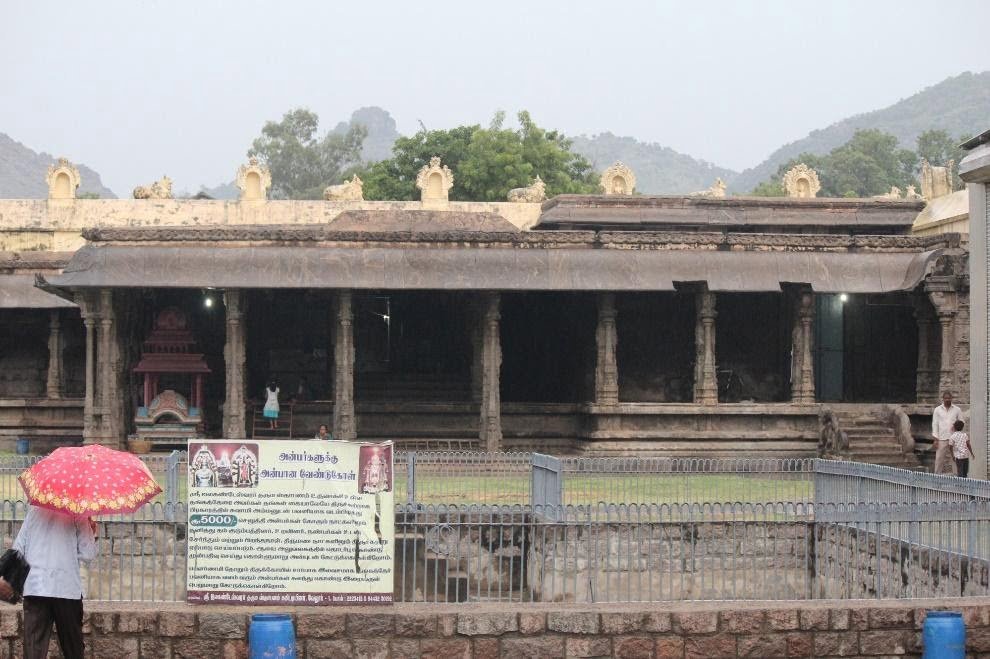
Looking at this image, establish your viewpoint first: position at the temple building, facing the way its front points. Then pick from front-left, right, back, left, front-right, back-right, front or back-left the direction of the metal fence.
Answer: front

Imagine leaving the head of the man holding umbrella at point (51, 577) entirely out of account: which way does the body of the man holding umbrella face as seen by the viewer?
away from the camera

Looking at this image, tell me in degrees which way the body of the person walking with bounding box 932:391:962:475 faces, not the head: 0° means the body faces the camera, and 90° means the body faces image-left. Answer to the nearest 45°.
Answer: approximately 0°

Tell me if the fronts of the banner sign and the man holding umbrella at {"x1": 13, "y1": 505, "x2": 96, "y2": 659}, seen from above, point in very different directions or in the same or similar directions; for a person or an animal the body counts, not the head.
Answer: very different directions

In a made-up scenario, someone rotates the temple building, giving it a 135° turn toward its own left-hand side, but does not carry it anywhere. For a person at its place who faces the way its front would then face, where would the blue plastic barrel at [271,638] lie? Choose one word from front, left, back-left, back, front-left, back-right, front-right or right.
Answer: back-right

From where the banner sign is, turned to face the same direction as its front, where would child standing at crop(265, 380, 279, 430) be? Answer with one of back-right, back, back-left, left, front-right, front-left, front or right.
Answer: back

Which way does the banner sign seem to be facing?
toward the camera

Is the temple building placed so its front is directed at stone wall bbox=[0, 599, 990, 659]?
yes

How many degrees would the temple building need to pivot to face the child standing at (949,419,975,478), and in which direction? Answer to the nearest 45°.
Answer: approximately 45° to its left

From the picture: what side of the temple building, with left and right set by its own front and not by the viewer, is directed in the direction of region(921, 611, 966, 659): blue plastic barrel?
front

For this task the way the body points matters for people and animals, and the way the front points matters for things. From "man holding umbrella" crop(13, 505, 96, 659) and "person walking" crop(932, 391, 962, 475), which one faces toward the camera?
the person walking

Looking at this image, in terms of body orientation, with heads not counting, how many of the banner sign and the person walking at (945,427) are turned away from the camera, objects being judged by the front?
0

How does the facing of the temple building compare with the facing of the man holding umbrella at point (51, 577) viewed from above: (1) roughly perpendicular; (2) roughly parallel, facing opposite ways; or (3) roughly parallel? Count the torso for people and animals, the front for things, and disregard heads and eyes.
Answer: roughly parallel, facing opposite ways

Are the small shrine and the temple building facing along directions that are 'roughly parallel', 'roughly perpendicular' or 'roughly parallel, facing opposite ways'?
roughly parallel

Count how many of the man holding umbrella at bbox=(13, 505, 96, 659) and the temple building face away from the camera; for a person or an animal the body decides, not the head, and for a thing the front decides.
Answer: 1

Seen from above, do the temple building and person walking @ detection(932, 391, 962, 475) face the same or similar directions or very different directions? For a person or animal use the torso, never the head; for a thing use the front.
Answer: same or similar directions

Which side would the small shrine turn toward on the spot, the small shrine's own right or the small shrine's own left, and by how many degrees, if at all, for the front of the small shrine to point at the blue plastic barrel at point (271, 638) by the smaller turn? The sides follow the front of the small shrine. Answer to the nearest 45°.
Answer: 0° — it already faces it

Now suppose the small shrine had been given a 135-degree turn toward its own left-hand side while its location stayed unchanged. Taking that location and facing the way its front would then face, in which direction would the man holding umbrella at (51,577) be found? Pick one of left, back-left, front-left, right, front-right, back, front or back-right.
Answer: back-right

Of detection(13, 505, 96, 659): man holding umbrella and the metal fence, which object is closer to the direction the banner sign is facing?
the man holding umbrella

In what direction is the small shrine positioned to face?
toward the camera
